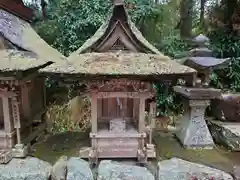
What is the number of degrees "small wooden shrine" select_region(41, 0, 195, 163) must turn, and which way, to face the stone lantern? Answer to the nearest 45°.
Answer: approximately 90° to its left

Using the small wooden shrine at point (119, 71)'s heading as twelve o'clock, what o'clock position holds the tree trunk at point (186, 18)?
The tree trunk is roughly at 7 o'clock from the small wooden shrine.

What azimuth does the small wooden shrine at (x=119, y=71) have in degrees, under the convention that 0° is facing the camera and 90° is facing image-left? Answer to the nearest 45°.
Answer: approximately 0°

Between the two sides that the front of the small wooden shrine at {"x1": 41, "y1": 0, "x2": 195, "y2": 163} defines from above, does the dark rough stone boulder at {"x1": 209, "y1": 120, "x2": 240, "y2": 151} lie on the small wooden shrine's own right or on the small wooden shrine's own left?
on the small wooden shrine's own left

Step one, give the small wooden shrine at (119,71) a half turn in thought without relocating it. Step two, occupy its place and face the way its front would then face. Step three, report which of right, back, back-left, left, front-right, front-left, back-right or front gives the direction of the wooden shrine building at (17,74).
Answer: left
